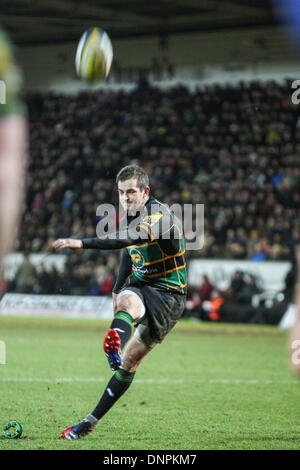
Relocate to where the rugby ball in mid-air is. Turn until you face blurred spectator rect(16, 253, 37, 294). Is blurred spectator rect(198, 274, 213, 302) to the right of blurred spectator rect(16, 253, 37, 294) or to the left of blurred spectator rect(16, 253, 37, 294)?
right

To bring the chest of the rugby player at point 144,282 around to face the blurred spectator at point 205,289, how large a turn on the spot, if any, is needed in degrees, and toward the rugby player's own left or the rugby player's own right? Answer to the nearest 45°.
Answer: approximately 135° to the rugby player's own right

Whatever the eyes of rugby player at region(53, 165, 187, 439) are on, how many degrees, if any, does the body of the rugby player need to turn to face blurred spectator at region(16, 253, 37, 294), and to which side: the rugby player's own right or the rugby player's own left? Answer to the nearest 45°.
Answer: approximately 135° to the rugby player's own right

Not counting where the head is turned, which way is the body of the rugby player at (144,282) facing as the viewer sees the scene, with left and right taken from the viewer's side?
facing the viewer and to the left of the viewer

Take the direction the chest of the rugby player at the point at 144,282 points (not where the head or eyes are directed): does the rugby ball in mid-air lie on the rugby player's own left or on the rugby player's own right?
on the rugby player's own right

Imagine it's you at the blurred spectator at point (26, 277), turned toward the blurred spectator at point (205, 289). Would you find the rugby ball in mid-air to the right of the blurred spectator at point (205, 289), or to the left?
right

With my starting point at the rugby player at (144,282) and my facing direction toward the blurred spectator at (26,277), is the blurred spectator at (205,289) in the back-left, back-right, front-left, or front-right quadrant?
front-right
